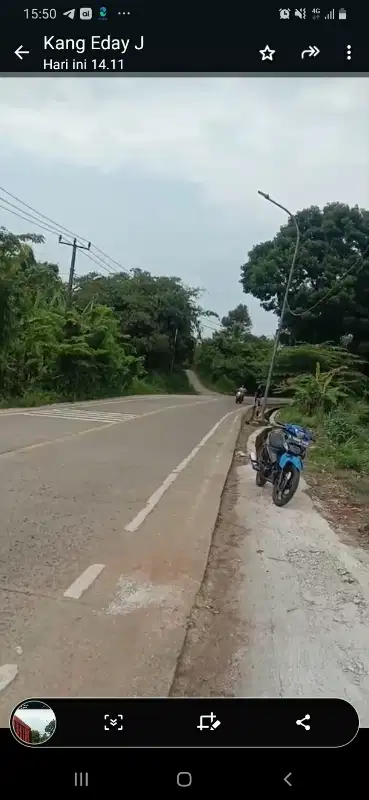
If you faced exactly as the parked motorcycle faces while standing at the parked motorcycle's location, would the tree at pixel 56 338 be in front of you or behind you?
behind

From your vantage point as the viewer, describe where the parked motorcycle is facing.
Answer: facing the viewer and to the right of the viewer

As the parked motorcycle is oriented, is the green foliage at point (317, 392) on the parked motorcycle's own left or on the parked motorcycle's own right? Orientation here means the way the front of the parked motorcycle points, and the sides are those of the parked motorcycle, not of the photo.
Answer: on the parked motorcycle's own left

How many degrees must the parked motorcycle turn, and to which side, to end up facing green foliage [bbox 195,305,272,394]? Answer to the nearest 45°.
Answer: approximately 180°
